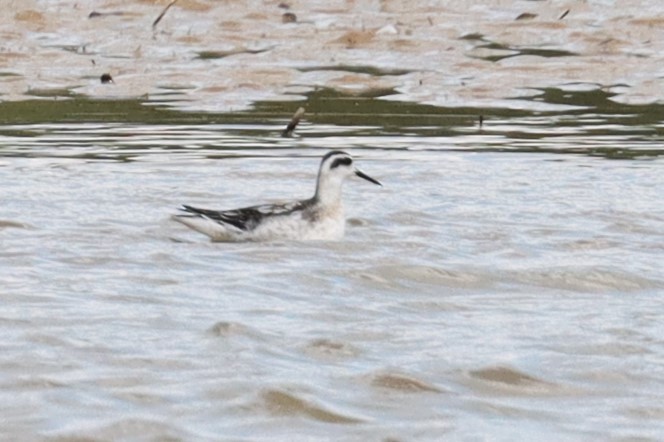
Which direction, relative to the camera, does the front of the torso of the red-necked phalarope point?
to the viewer's right

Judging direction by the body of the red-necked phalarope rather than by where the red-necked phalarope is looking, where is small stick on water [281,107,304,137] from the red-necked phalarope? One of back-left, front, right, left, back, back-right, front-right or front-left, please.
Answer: left

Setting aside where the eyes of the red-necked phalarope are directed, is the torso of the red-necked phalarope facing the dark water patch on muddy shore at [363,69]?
no
